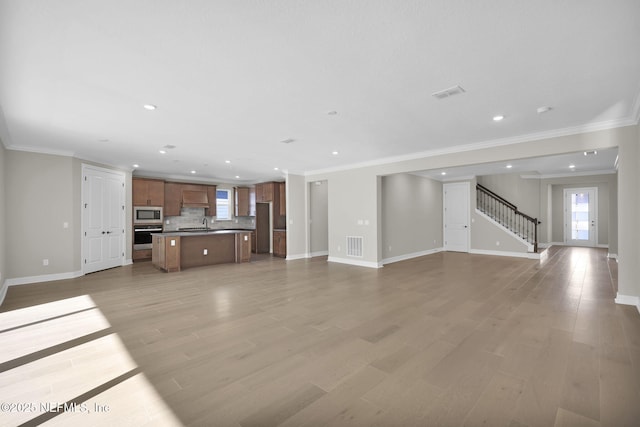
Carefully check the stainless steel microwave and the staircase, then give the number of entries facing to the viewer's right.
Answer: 1

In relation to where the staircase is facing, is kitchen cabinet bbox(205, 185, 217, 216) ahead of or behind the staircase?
behind

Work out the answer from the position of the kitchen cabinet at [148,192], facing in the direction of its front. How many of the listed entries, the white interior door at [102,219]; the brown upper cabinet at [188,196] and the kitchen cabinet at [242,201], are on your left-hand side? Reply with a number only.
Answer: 2

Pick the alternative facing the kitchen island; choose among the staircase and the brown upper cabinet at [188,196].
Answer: the brown upper cabinet

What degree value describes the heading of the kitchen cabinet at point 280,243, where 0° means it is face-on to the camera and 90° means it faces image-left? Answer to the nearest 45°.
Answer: approximately 45°

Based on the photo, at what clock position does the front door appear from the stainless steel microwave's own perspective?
The front door is roughly at 10 o'clock from the stainless steel microwave.

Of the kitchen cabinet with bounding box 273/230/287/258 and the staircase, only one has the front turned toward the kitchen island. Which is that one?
the kitchen cabinet

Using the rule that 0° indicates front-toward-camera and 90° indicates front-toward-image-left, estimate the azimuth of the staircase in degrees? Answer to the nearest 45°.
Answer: approximately 270°

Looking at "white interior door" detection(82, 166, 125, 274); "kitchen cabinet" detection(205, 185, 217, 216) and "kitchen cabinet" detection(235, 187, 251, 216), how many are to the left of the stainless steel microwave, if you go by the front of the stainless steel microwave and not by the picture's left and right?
2

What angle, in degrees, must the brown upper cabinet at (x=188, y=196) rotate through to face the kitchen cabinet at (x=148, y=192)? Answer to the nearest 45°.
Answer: approximately 90° to its right
